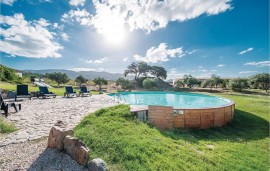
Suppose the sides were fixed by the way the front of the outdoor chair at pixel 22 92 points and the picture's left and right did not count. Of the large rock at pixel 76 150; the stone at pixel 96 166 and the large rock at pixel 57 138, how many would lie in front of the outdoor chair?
3

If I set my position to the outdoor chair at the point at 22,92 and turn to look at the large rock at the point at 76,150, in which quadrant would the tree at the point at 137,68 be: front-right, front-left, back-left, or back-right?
back-left

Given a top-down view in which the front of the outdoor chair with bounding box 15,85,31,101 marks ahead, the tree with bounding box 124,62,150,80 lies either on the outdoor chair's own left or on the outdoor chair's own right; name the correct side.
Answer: on the outdoor chair's own left

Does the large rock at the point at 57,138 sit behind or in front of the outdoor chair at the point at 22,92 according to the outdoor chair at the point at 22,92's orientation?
in front

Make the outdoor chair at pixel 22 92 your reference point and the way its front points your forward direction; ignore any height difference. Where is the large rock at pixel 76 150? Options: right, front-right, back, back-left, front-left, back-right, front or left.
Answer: front

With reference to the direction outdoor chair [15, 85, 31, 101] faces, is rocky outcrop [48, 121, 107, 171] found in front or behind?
in front

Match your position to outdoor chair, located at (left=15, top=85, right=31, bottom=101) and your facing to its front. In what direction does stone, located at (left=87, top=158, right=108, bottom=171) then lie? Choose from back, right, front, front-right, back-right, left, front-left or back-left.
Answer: front

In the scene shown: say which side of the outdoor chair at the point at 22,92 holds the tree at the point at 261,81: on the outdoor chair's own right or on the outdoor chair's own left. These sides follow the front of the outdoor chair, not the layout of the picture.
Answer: on the outdoor chair's own left
